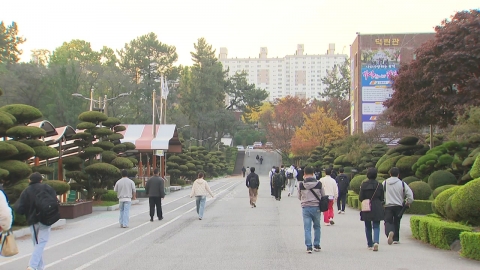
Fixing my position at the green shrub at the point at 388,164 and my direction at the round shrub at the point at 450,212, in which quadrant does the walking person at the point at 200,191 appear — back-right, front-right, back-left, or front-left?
front-right

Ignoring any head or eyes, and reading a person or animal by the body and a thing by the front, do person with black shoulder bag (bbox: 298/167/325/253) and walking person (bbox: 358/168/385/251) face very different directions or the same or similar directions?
same or similar directions

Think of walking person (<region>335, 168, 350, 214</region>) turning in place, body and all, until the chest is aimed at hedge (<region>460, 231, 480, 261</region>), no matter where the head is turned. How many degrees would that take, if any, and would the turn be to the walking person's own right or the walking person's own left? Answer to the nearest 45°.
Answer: approximately 180°

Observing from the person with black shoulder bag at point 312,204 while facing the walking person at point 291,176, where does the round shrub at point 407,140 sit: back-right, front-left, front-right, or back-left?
front-right

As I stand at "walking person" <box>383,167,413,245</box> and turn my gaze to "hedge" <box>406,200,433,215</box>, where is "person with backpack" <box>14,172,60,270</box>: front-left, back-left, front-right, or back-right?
back-left

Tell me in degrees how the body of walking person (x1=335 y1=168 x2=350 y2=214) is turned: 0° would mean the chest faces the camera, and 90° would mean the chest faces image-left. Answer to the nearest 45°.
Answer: approximately 180°

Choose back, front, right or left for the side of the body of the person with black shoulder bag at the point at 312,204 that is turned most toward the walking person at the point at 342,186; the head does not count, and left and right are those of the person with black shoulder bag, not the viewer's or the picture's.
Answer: front

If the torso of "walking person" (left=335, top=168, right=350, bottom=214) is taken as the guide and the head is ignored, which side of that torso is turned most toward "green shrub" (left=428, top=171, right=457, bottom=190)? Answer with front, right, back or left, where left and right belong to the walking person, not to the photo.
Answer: right
